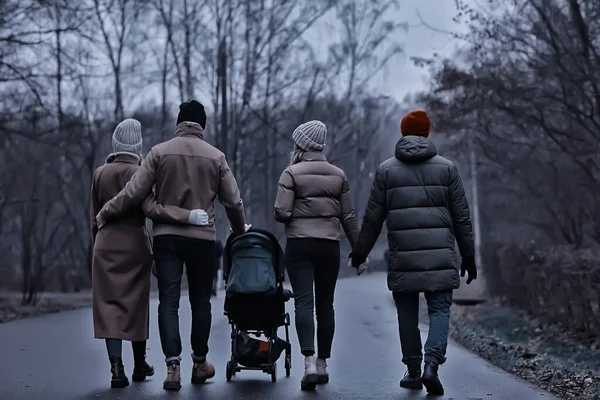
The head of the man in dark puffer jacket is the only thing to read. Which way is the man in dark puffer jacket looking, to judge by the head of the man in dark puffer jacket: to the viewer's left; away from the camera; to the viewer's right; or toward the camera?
away from the camera

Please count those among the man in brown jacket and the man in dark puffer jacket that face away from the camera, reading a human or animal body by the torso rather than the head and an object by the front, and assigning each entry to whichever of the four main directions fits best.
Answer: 2

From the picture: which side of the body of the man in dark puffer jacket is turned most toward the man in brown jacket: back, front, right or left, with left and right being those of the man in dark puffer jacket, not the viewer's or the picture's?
left

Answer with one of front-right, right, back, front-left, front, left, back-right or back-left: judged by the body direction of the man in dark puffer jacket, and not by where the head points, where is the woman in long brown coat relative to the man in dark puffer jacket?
left

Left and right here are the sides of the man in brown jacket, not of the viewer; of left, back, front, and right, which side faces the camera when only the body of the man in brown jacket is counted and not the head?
back

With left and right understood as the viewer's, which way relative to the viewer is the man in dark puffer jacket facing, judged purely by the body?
facing away from the viewer

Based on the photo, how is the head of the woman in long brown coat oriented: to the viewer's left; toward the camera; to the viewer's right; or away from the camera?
away from the camera

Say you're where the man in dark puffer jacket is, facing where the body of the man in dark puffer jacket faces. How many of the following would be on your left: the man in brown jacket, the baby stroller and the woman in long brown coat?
3

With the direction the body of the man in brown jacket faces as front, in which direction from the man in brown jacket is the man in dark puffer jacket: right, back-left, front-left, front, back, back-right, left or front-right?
right

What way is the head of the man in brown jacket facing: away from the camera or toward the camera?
away from the camera
